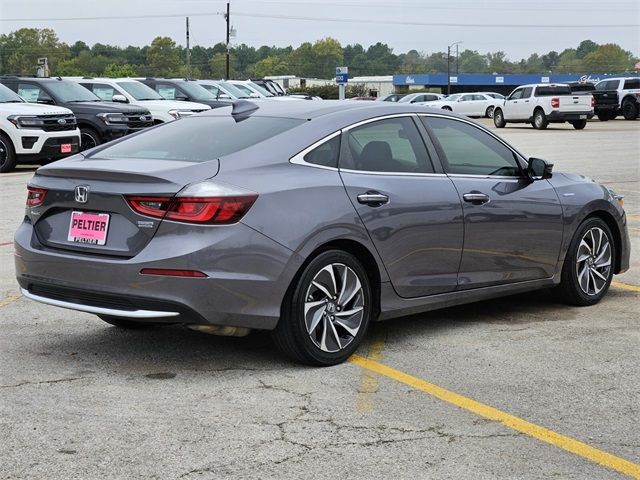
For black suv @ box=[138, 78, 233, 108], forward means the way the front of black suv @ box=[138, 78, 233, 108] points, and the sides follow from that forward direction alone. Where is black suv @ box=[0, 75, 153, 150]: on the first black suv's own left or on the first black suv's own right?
on the first black suv's own right

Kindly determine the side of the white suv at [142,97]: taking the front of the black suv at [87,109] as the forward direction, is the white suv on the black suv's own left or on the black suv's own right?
on the black suv's own left

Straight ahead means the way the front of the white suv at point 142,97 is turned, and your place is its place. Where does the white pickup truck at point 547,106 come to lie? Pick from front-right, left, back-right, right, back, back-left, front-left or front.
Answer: left

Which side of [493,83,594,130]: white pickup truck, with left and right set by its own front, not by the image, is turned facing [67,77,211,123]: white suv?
left

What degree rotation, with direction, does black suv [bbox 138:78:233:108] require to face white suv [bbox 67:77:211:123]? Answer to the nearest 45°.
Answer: approximately 90° to its right

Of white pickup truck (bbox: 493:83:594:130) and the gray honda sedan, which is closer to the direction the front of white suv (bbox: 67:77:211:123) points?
the gray honda sedan

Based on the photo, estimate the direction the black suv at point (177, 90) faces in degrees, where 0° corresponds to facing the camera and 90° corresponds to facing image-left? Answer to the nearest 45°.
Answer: approximately 315°

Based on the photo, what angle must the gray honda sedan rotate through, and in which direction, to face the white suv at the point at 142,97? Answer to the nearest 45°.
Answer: approximately 45° to its left

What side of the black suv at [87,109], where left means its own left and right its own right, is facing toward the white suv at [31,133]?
right

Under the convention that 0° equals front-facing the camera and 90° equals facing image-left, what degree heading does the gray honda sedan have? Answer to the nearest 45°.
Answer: approximately 225°

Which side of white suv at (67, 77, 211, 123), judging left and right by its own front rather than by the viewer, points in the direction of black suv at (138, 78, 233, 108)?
left

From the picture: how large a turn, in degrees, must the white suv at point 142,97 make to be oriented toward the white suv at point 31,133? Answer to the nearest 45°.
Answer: approximately 45° to its right
